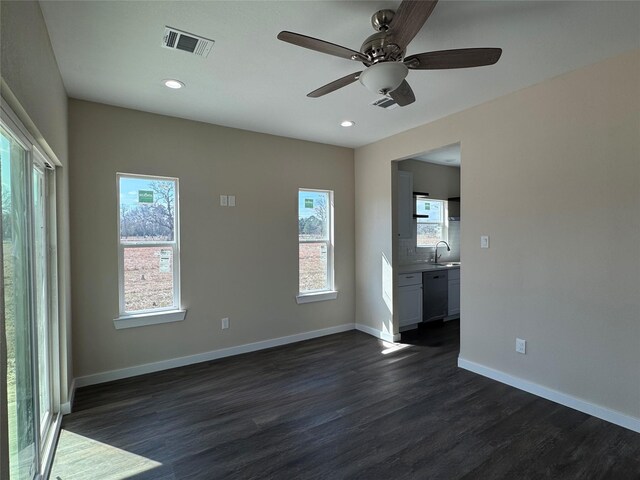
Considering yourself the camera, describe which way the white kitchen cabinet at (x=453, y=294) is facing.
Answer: facing the viewer and to the right of the viewer

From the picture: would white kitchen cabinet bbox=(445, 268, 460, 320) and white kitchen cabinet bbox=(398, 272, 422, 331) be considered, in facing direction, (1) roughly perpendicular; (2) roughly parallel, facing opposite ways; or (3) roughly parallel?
roughly parallel

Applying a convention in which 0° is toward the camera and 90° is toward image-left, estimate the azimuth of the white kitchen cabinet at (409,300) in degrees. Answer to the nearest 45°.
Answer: approximately 315°

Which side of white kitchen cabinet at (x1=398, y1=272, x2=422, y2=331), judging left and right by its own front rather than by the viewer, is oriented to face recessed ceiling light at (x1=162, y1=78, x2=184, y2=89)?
right

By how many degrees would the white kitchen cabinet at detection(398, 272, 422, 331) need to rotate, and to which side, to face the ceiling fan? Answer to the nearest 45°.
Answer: approximately 45° to its right

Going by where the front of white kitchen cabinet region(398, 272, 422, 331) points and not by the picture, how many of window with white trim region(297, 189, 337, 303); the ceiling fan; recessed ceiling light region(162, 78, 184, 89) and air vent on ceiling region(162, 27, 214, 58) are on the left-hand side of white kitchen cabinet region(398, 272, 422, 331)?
0

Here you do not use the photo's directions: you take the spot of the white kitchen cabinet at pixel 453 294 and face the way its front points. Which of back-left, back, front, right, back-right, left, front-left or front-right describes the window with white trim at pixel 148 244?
right

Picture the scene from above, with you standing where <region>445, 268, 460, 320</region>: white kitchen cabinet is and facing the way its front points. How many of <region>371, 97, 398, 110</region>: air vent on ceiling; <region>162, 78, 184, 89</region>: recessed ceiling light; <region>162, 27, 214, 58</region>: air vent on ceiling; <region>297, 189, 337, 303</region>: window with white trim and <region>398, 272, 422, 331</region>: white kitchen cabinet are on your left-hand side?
0

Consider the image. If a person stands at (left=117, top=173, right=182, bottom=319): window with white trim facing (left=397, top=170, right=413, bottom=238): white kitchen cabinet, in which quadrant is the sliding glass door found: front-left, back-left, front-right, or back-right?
back-right

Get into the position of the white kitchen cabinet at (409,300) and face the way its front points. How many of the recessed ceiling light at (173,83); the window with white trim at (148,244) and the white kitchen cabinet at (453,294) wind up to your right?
2

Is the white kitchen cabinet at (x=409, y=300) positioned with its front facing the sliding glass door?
no

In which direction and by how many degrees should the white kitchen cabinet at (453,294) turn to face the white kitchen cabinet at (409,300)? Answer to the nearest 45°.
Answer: approximately 90° to its right

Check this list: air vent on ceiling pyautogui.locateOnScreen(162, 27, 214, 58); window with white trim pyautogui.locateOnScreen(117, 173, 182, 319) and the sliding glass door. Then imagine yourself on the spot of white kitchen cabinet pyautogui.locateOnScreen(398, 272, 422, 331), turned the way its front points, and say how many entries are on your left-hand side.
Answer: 0

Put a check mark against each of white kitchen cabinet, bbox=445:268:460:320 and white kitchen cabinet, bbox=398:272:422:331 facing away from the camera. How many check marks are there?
0

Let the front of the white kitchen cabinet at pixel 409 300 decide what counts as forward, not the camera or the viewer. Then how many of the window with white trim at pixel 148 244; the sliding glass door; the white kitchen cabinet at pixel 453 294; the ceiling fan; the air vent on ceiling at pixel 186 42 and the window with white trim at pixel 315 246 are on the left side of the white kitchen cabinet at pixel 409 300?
1
